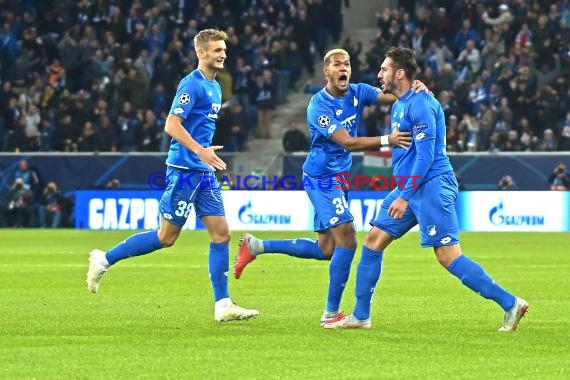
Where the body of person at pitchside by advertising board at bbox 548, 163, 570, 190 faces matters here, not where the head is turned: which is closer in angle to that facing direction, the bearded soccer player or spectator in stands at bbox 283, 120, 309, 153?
the bearded soccer player

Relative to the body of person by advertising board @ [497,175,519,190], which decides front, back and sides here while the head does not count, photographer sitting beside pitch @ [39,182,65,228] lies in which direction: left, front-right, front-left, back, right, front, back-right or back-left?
right

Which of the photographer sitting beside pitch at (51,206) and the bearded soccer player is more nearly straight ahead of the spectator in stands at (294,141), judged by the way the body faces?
the bearded soccer player

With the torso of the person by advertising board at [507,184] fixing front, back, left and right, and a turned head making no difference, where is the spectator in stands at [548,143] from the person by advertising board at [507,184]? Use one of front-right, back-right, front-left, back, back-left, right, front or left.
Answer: back-left

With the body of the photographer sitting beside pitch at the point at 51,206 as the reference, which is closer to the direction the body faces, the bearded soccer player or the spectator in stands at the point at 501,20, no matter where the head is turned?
the bearded soccer player

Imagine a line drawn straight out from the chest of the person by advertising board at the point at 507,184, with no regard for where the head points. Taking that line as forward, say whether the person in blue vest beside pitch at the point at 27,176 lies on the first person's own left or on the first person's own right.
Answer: on the first person's own right

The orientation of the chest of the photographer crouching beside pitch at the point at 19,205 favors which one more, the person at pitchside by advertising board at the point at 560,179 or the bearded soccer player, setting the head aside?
the bearded soccer player

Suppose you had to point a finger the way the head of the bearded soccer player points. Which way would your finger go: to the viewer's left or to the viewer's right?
to the viewer's left

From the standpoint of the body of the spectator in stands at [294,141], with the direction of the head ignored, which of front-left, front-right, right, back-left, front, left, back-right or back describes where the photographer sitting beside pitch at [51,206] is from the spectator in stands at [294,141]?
right

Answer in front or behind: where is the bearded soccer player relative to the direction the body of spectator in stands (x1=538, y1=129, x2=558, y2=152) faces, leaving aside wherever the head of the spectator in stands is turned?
in front

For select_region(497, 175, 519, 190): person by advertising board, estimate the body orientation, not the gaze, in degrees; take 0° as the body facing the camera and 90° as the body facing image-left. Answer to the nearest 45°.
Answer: approximately 0°

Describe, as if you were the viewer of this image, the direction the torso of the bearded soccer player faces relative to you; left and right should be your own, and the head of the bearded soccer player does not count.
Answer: facing to the left of the viewer

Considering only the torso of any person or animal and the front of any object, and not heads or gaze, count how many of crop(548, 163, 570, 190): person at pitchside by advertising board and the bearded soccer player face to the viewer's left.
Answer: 1
